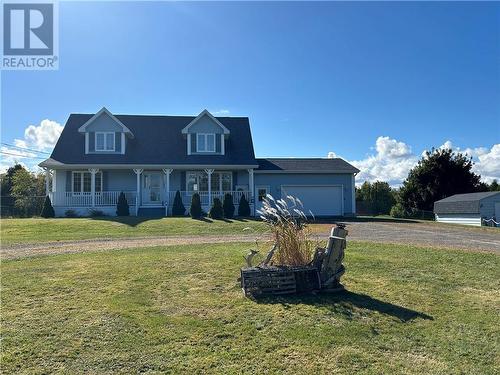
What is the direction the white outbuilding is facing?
toward the camera

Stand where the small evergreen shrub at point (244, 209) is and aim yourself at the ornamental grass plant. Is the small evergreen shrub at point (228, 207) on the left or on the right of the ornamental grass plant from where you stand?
right

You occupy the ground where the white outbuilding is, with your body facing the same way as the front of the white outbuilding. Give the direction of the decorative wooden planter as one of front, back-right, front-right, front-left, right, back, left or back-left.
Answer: front

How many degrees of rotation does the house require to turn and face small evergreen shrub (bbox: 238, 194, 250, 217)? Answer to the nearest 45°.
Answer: approximately 45° to its left

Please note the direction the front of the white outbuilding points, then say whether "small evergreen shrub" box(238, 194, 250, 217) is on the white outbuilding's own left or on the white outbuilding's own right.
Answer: on the white outbuilding's own right

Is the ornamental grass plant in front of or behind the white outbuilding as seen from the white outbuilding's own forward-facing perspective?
in front

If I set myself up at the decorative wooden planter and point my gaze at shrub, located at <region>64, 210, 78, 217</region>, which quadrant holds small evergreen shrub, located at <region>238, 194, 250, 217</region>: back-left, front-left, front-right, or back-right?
front-right

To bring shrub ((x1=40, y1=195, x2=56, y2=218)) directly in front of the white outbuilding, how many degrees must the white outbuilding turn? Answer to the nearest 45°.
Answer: approximately 45° to its right

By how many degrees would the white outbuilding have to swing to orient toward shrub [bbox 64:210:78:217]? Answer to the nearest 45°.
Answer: approximately 45° to its right

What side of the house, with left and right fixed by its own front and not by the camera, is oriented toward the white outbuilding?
left

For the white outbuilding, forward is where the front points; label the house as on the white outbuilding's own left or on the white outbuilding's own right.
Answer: on the white outbuilding's own right

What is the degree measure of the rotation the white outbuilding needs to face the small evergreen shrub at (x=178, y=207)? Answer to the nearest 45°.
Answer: approximately 45° to its right

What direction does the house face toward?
toward the camera
